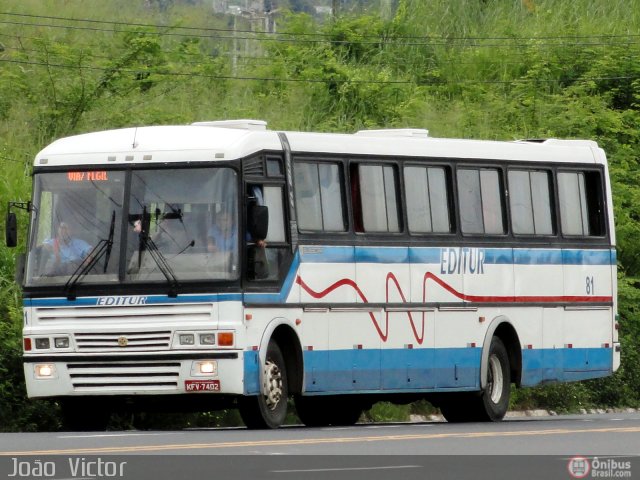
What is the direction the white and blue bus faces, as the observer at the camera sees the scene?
facing the viewer and to the left of the viewer
